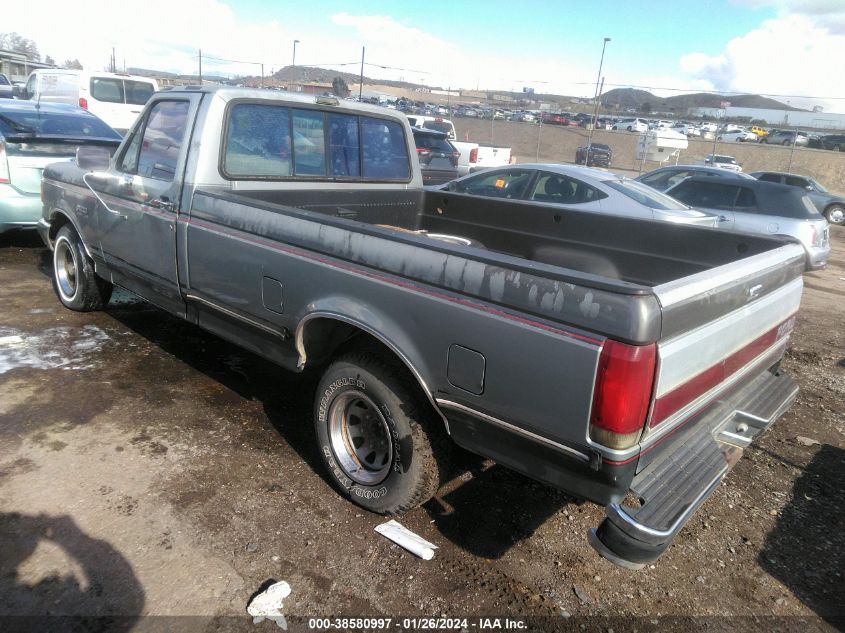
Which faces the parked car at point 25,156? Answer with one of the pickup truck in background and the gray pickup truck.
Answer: the gray pickup truck

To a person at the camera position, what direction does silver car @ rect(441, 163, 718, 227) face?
facing away from the viewer and to the left of the viewer

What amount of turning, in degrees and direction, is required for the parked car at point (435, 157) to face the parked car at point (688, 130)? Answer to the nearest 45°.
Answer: approximately 90° to its right

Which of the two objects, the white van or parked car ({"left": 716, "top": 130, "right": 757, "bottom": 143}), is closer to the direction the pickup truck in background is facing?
the white van

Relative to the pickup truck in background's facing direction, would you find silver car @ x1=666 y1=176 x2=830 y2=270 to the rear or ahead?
to the rear

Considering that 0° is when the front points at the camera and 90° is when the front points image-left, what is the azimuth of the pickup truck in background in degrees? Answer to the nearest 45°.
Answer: approximately 135°

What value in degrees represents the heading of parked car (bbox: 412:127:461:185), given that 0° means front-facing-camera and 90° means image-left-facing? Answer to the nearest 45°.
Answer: approximately 135°
